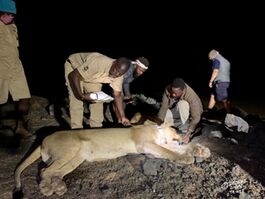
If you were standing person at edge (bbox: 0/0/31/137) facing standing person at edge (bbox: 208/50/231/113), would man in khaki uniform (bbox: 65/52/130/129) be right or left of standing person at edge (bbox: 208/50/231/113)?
right

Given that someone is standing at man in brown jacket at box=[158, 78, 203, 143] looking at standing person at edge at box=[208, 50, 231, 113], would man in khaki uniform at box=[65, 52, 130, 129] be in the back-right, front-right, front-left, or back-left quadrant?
back-left

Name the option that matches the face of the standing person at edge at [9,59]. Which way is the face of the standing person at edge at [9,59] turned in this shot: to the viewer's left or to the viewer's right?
to the viewer's right

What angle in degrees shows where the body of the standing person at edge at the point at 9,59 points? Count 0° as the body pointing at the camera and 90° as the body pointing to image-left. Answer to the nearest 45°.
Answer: approximately 315°

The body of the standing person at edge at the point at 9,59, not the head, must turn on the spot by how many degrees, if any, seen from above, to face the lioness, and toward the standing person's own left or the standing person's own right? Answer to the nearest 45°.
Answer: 0° — they already face it

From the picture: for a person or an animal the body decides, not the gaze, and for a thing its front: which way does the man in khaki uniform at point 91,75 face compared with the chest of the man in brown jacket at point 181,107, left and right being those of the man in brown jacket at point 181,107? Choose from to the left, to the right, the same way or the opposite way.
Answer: to the left

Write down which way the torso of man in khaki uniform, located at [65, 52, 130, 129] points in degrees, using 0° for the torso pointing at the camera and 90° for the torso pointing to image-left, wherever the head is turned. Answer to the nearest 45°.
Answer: approximately 315°

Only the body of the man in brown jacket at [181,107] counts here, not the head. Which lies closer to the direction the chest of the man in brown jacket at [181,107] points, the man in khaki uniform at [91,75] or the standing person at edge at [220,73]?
the man in khaki uniform

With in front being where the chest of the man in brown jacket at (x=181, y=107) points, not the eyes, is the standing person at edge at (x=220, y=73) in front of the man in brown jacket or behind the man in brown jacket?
behind

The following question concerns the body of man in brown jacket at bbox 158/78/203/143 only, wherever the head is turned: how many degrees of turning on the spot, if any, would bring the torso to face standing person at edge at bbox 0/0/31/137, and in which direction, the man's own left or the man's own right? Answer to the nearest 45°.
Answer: approximately 45° to the man's own right
